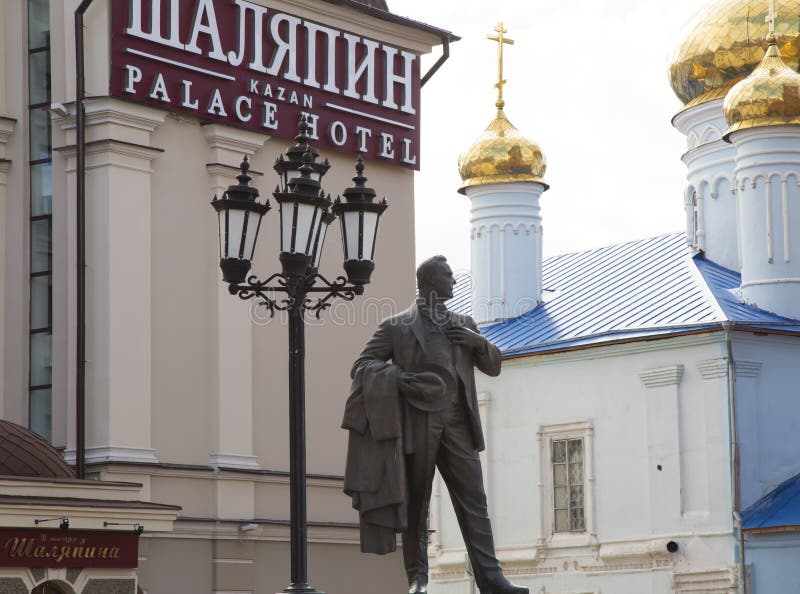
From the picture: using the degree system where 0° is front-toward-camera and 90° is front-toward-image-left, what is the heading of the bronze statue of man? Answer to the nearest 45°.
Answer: approximately 315°

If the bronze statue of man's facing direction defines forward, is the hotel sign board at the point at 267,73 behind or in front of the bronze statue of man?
behind

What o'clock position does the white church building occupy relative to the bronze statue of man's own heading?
The white church building is roughly at 8 o'clock from the bronze statue of man.
